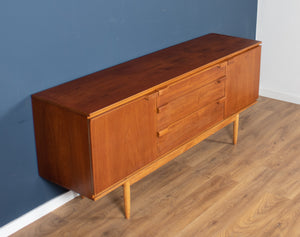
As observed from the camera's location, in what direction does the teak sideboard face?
facing the viewer and to the right of the viewer
